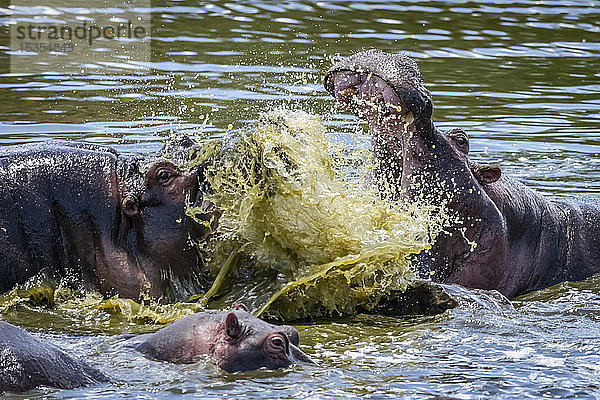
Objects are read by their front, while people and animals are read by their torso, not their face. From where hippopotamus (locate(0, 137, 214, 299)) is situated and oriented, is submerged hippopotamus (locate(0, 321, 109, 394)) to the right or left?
on its right

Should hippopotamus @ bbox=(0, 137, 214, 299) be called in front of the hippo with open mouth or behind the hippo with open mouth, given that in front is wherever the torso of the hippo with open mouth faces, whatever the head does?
in front

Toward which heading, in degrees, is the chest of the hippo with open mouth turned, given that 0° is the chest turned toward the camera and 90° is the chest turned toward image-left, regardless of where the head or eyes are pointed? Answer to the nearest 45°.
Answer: approximately 90°

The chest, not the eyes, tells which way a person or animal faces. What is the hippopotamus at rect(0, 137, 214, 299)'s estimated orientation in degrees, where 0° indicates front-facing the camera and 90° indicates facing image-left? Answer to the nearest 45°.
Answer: approximately 270°

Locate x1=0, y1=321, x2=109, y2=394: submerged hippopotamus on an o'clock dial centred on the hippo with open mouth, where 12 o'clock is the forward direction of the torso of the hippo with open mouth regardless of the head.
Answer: The submerged hippopotamus is roughly at 10 o'clock from the hippo with open mouth.

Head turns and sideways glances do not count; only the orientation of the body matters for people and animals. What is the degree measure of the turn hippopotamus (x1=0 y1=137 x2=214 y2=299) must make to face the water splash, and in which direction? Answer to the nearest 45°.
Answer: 0° — it already faces it

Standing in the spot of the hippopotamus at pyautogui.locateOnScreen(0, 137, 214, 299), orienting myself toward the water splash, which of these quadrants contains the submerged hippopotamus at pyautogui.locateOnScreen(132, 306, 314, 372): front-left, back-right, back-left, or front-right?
front-right

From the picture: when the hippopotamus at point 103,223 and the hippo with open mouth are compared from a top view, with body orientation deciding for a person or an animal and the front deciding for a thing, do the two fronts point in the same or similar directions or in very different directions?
very different directions

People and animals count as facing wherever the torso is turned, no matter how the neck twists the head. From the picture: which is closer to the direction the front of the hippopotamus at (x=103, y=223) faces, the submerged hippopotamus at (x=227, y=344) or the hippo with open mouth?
the hippo with open mouth

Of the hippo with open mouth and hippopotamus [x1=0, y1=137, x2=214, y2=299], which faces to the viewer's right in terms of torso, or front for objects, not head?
the hippopotamus

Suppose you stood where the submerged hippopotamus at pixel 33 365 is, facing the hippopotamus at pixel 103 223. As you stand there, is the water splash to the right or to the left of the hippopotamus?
right
